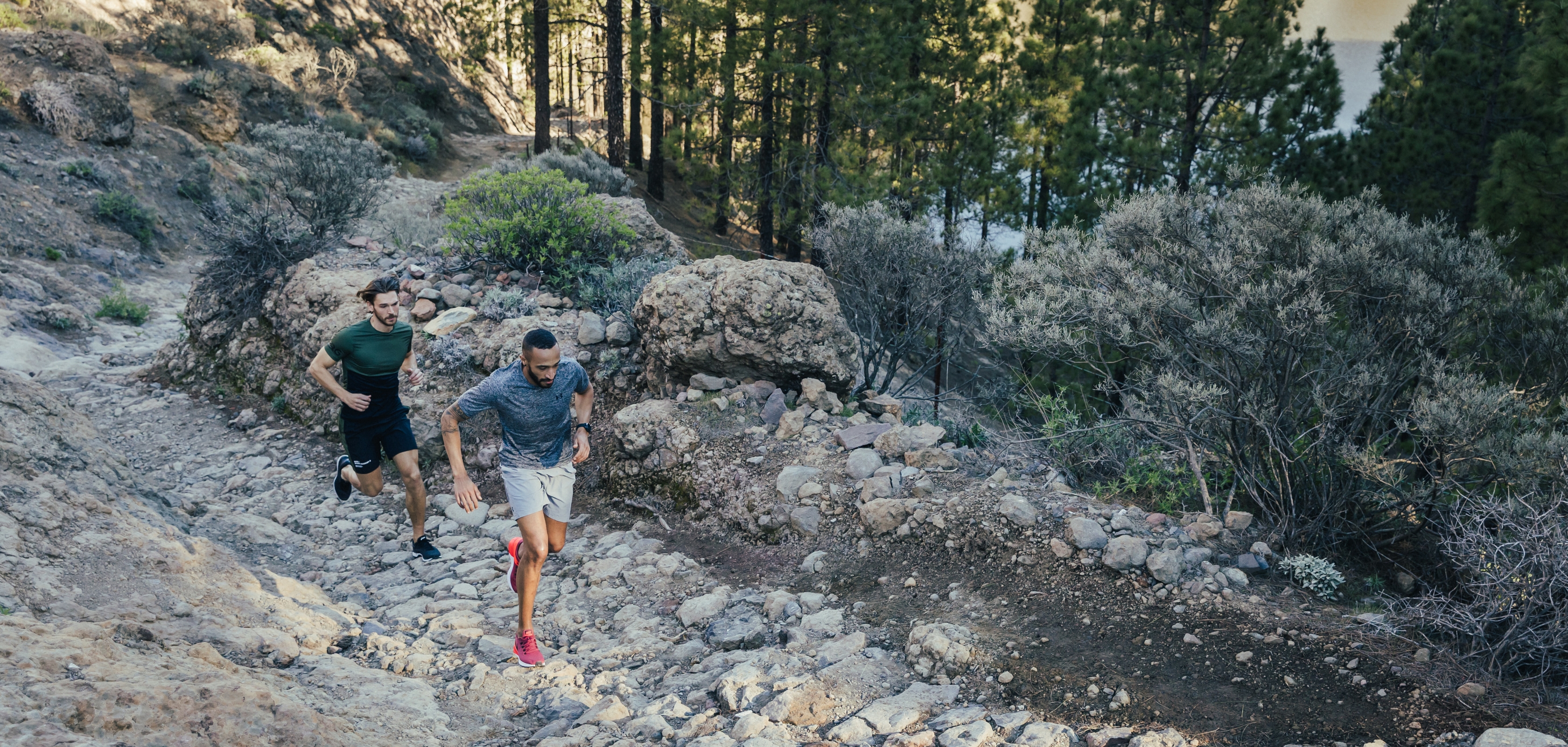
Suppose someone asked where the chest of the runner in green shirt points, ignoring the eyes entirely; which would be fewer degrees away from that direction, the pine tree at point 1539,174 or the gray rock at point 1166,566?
the gray rock

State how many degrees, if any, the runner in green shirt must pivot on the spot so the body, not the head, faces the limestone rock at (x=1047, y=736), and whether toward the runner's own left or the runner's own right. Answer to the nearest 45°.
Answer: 0° — they already face it

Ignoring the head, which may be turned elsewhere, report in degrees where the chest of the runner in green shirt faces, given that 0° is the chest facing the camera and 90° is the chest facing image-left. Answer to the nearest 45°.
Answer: approximately 315°

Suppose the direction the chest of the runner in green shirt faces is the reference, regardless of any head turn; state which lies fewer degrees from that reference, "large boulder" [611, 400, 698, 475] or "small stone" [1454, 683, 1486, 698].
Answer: the small stone

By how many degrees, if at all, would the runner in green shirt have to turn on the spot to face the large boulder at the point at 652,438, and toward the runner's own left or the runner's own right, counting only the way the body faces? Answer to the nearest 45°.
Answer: approximately 45° to the runner's own left

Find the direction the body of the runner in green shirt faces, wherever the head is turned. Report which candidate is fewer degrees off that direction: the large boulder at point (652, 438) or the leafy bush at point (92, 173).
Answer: the large boulder

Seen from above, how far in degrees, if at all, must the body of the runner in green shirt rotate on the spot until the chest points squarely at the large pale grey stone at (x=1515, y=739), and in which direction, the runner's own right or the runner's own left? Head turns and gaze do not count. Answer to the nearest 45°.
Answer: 0° — they already face it

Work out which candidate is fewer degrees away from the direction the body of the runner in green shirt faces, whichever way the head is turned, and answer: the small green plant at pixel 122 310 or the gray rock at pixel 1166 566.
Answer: the gray rock

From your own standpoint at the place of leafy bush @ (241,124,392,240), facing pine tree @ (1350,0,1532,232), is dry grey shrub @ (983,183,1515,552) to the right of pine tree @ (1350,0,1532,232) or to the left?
right
